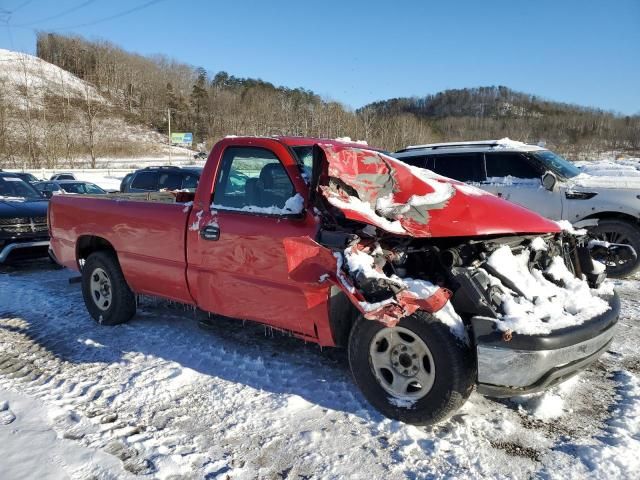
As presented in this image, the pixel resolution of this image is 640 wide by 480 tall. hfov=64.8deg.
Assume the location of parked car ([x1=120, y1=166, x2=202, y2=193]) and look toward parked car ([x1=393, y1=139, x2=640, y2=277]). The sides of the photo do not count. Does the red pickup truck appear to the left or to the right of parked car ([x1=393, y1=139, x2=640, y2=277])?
right

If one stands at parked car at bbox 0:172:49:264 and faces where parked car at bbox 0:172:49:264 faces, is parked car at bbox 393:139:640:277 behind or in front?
in front

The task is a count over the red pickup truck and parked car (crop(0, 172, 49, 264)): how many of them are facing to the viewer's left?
0

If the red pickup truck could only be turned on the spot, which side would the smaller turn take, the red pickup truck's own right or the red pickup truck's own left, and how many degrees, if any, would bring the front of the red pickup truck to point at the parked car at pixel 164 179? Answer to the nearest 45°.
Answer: approximately 180°

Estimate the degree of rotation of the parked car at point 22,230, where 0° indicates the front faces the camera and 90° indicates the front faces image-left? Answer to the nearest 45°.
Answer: approximately 315°

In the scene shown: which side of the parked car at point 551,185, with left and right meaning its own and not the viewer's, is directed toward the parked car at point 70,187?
back

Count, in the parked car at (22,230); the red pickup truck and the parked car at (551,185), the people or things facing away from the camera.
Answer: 0

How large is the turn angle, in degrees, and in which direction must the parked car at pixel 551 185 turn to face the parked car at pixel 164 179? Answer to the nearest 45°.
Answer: approximately 180°

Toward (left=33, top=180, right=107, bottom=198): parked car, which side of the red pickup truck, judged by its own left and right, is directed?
back

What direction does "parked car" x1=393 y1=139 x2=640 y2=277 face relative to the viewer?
to the viewer's right

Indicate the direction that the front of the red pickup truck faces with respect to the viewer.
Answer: facing the viewer and to the right of the viewer
